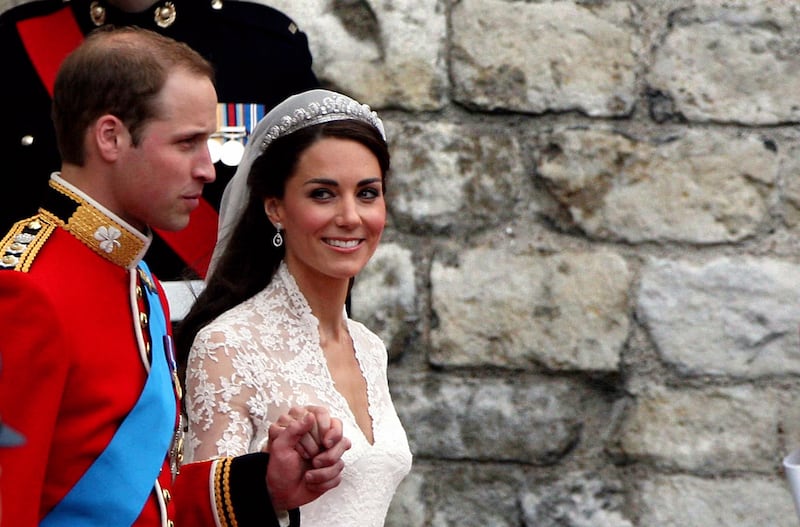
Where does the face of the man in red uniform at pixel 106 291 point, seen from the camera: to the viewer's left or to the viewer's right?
to the viewer's right

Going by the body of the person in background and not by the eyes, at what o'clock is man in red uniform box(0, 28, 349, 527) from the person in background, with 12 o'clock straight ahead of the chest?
The man in red uniform is roughly at 12 o'clock from the person in background.

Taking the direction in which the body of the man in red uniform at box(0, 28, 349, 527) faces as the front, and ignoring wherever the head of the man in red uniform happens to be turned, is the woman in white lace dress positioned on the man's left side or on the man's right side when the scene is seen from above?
on the man's left side

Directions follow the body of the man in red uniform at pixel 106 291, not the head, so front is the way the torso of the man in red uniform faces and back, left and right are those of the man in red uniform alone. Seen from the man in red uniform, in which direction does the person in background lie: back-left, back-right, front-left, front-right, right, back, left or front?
left

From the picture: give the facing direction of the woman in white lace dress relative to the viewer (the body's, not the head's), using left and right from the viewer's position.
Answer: facing the viewer and to the right of the viewer

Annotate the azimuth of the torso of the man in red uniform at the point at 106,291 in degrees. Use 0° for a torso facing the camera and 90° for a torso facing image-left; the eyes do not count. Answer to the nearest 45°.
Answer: approximately 270°

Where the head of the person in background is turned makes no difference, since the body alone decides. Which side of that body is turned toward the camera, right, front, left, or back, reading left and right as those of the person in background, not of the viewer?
front

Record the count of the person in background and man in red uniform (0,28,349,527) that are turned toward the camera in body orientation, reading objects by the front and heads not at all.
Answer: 1

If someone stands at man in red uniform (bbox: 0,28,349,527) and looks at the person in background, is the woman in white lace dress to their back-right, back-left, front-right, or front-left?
front-right

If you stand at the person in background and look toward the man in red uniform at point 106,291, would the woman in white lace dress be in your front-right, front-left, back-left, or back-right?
front-left
